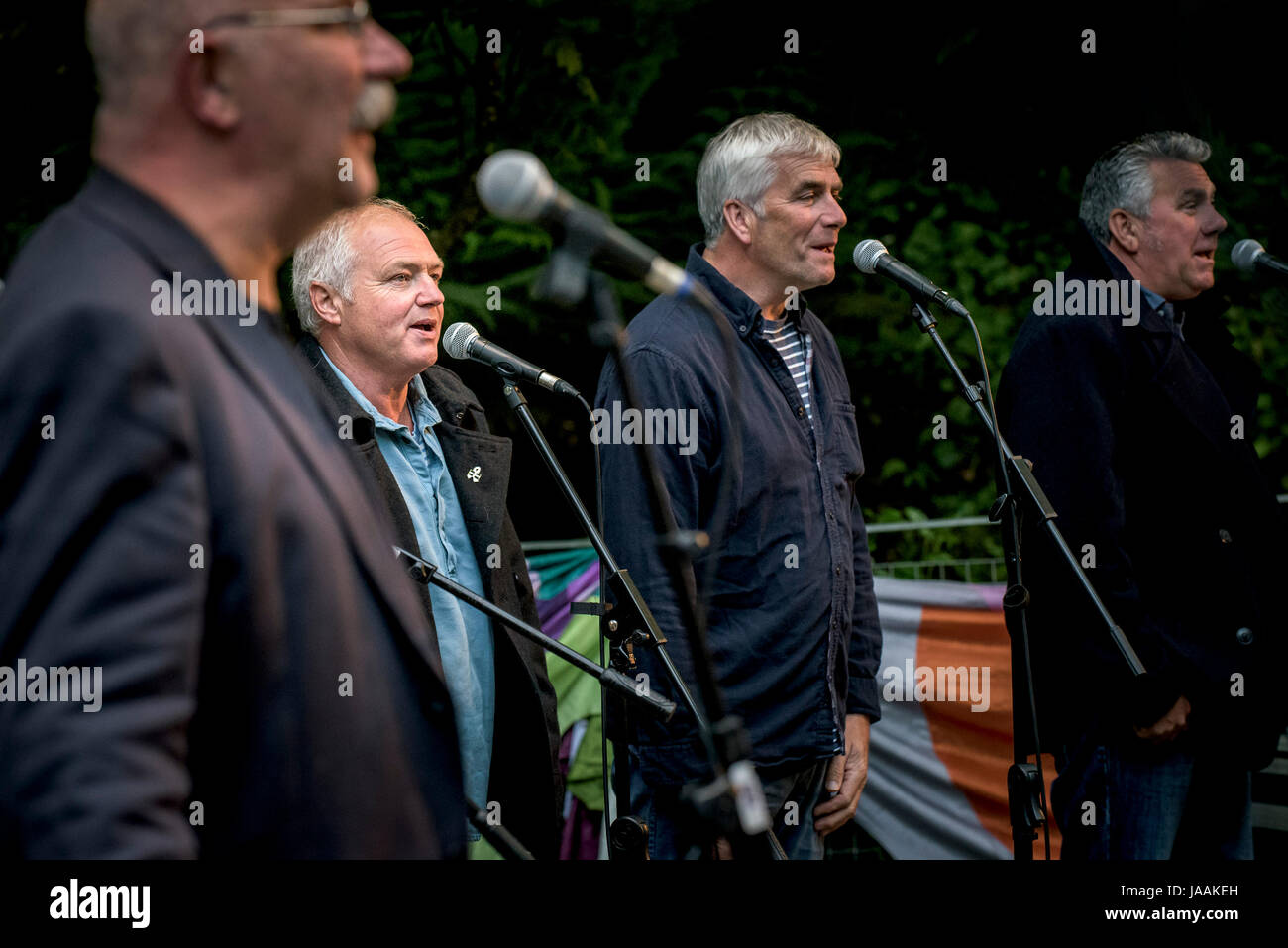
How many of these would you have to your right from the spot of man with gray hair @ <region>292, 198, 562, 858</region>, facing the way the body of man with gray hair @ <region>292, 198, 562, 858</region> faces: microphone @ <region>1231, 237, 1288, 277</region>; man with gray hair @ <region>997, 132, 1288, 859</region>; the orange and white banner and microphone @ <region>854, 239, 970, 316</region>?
0

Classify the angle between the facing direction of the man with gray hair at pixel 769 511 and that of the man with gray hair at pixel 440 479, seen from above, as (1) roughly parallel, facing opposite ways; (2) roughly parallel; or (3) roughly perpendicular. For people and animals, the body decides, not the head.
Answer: roughly parallel

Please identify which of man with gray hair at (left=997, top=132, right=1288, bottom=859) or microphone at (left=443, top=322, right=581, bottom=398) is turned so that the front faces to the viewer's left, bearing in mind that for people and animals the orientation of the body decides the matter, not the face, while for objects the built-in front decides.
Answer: the microphone

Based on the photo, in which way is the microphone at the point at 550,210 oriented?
to the viewer's left

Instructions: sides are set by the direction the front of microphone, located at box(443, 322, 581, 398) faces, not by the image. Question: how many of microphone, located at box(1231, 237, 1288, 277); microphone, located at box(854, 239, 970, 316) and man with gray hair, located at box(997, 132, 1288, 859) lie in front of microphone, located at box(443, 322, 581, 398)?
0

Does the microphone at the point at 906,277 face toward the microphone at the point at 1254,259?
no

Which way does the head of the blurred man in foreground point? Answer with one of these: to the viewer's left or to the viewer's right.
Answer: to the viewer's right

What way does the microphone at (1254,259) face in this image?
to the viewer's left

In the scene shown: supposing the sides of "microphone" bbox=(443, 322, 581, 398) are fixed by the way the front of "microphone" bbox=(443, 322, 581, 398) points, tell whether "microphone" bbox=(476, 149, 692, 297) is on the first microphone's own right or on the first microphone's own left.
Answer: on the first microphone's own left

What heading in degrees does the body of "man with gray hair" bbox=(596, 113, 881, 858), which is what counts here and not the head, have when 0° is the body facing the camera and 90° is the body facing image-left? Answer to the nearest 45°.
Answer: approximately 315°

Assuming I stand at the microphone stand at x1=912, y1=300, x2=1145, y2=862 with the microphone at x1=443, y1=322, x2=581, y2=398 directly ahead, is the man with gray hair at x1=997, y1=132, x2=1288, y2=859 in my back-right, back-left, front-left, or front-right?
back-right

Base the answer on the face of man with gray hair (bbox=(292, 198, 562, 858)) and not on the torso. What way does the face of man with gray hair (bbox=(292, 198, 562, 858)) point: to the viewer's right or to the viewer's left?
to the viewer's right

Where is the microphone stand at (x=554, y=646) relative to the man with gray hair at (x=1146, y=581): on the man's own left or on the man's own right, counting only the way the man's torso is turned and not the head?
on the man's own right

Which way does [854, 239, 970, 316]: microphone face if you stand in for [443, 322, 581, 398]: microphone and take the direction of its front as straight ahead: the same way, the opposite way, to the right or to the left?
the same way

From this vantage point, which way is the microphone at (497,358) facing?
to the viewer's left

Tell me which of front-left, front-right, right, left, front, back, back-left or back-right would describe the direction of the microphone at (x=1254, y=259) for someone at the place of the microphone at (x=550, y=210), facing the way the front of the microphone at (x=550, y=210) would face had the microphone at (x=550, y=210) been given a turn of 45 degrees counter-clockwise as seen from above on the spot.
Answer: back

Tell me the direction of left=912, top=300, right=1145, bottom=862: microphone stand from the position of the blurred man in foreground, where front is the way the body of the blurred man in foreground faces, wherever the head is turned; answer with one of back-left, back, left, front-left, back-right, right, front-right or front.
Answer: front-left

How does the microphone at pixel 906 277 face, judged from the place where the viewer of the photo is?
facing to the left of the viewer
